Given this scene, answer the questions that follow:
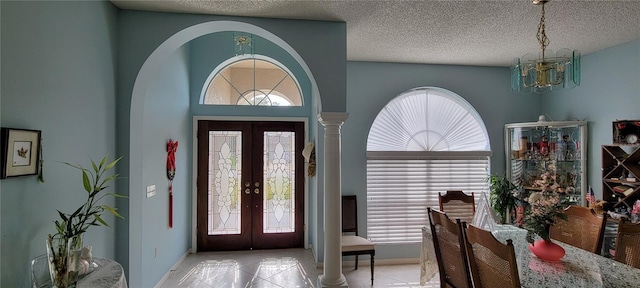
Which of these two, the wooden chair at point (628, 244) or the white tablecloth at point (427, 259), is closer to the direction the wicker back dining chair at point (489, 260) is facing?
the wooden chair

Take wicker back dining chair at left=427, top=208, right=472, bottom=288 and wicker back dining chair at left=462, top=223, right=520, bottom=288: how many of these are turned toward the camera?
0

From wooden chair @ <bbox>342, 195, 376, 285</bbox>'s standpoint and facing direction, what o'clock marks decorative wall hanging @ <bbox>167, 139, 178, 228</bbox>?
The decorative wall hanging is roughly at 4 o'clock from the wooden chair.

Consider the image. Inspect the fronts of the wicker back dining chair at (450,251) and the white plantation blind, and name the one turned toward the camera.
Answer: the white plantation blind

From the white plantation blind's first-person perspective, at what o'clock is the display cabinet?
The display cabinet is roughly at 9 o'clock from the white plantation blind.

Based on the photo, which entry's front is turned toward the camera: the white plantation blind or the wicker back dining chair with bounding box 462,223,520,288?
the white plantation blind

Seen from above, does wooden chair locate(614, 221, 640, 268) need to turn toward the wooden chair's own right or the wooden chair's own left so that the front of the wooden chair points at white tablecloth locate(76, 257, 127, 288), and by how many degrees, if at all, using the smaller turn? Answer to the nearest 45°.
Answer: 0° — it already faces it

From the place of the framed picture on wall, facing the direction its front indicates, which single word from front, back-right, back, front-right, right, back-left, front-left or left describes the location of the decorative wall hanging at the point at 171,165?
left

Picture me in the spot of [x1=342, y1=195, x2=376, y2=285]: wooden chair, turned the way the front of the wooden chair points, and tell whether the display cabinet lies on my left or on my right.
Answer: on my left

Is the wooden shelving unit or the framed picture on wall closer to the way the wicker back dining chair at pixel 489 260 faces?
the wooden shelving unit

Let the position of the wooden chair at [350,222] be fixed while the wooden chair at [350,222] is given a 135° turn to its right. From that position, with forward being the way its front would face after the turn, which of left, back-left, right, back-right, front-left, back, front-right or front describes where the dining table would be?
back-left

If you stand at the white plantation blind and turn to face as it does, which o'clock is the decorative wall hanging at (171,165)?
The decorative wall hanging is roughly at 2 o'clock from the white plantation blind.

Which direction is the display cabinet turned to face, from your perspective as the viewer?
facing the viewer and to the left of the viewer

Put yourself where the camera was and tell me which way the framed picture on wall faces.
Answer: facing the viewer and to the right of the viewer

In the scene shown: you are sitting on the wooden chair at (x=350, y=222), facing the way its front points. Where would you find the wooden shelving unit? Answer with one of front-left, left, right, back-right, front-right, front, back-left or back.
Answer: front-left

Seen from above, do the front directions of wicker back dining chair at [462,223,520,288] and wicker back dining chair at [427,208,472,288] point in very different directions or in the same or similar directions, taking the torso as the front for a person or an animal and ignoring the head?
same or similar directions

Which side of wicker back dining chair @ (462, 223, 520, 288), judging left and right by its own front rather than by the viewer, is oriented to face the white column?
left

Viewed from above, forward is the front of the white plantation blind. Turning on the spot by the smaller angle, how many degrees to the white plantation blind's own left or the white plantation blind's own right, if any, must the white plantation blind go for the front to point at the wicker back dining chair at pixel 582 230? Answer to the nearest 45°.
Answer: approximately 45° to the white plantation blind's own left

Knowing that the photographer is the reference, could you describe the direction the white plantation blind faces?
facing the viewer

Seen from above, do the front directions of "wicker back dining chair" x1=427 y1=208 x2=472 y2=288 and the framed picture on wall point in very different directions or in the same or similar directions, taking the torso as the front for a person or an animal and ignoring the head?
same or similar directions
